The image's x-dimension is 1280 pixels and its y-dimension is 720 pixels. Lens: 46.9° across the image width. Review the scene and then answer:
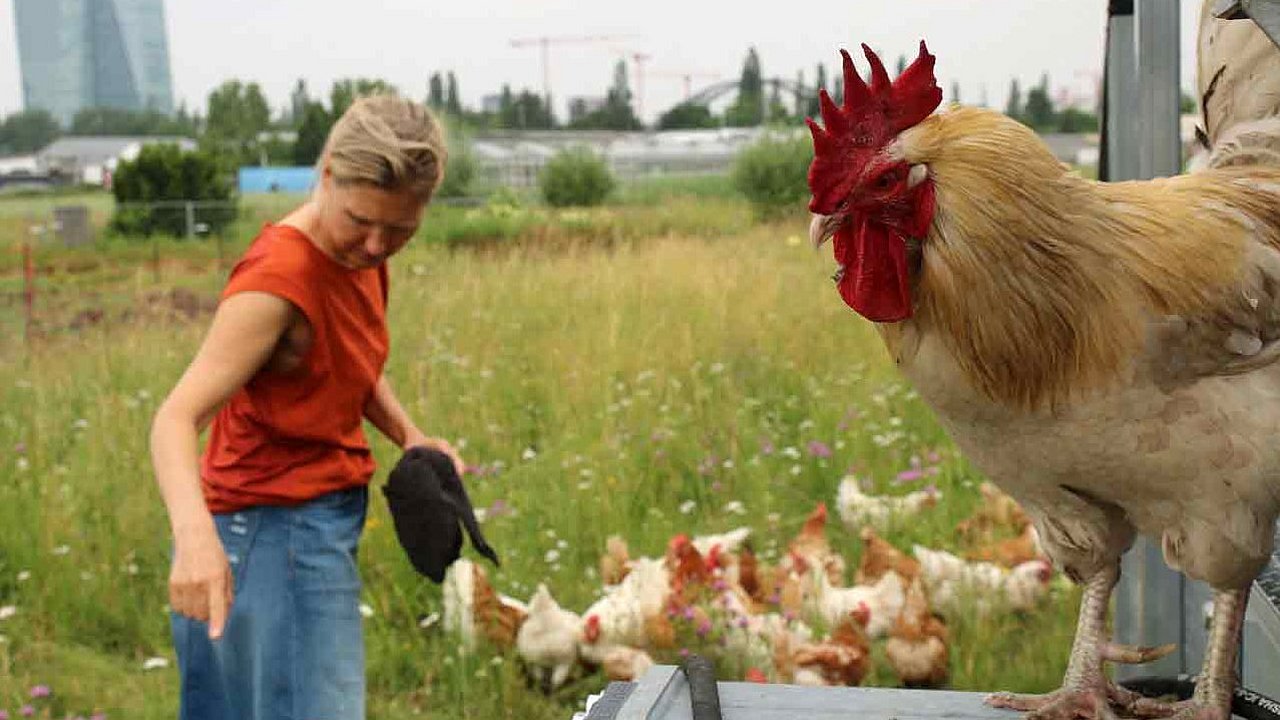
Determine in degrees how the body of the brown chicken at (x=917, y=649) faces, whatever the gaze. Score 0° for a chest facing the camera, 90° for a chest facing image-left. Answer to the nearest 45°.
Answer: approximately 180°

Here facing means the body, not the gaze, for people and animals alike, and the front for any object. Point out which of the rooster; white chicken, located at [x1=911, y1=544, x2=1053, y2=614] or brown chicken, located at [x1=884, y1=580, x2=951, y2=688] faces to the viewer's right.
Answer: the white chicken

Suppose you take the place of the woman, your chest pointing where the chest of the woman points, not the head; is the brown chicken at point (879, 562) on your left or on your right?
on your left

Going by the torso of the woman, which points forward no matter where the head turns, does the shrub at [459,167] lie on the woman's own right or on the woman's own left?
on the woman's own left

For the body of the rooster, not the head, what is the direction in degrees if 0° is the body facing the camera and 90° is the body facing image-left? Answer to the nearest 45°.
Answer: approximately 90°

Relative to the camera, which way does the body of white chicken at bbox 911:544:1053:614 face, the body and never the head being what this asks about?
to the viewer's right

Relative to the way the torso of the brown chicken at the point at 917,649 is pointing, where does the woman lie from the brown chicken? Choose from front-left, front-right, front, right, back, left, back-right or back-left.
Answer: back-left

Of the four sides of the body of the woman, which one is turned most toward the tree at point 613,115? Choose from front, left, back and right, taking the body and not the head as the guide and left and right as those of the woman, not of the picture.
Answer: left

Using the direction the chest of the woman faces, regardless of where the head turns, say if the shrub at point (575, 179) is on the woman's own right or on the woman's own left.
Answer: on the woman's own left
